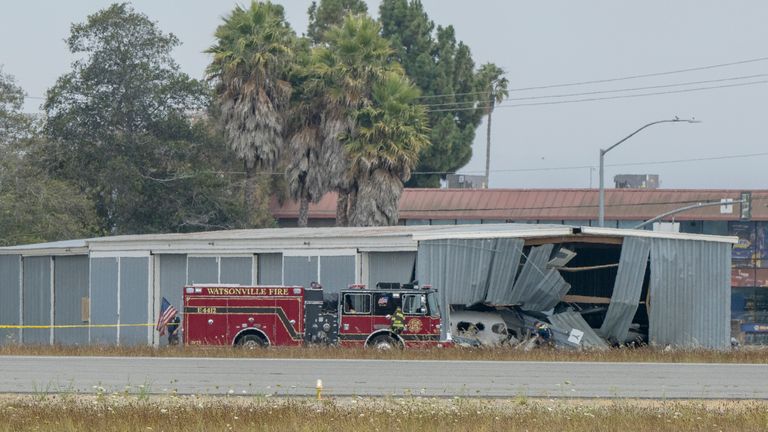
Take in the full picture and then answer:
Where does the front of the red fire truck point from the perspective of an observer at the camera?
facing to the right of the viewer

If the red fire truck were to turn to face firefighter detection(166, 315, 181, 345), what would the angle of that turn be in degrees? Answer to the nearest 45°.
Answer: approximately 135° to its left
